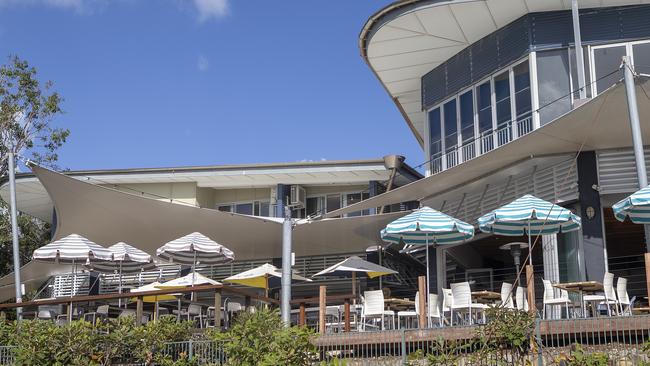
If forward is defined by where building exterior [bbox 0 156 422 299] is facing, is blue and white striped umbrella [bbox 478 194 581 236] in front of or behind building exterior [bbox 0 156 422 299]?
in front

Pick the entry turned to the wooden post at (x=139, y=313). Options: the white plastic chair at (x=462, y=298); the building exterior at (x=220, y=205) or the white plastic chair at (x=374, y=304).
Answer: the building exterior

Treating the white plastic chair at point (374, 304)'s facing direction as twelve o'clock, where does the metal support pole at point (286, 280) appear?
The metal support pole is roughly at 6 o'clock from the white plastic chair.

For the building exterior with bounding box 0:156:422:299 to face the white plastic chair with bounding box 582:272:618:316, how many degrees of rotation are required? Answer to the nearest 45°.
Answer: approximately 45° to its left

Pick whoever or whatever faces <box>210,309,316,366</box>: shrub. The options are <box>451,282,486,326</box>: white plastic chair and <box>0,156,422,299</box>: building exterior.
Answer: the building exterior

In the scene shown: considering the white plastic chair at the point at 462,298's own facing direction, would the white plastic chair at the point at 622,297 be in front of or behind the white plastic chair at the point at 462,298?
in front

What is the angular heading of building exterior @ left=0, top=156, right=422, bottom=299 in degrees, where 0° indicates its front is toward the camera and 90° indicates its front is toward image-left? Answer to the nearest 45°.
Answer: approximately 0°

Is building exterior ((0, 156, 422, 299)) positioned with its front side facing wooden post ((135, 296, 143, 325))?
yes
